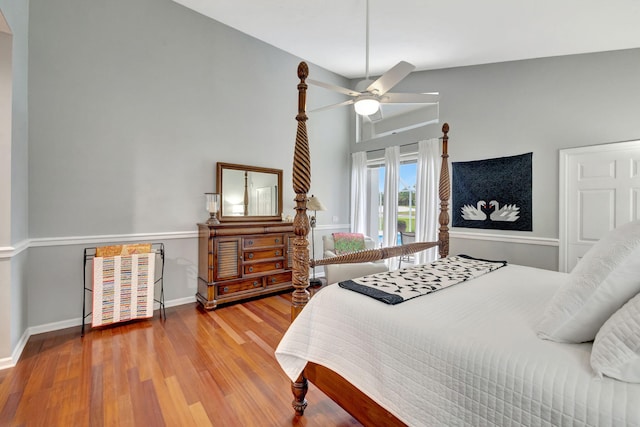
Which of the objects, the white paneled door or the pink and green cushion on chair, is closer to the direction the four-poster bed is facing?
the pink and green cushion on chair

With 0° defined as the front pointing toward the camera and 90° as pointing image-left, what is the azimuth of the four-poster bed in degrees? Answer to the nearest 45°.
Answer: approximately 135°

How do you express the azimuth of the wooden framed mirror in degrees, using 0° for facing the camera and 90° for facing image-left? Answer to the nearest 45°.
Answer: approximately 315°

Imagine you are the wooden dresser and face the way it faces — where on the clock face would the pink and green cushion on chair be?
The pink and green cushion on chair is roughly at 10 o'clock from the wooden dresser.

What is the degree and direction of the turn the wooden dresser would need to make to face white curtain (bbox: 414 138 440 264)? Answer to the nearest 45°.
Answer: approximately 45° to its left

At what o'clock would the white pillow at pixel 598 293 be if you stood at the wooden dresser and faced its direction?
The white pillow is roughly at 1 o'clock from the wooden dresser.

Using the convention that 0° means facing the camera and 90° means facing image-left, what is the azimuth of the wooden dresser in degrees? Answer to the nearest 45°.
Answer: approximately 315°

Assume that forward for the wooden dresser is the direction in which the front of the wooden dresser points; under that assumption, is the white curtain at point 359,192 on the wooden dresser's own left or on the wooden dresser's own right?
on the wooden dresser's own left

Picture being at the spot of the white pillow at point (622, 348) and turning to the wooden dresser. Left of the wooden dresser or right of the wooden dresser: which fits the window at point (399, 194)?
right
